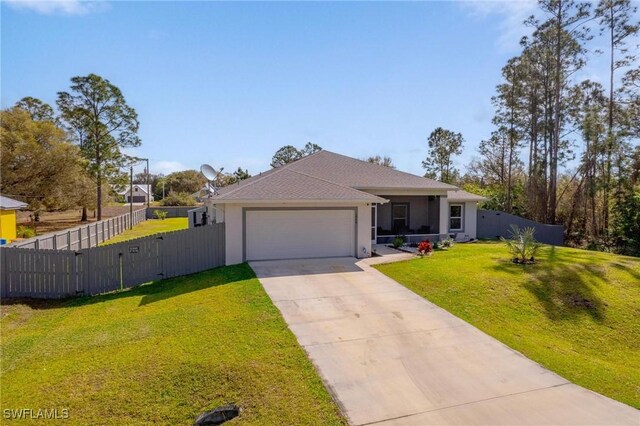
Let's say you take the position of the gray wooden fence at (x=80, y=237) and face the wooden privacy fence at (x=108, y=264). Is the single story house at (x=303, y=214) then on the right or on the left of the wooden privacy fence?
left

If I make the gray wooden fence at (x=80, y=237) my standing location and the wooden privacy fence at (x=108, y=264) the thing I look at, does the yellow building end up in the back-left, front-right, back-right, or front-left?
back-right

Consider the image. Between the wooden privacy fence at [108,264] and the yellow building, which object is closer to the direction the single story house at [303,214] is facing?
the wooden privacy fence

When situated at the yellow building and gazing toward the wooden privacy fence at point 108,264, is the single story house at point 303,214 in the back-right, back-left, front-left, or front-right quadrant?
front-left

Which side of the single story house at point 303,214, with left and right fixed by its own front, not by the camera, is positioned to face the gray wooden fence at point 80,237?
right

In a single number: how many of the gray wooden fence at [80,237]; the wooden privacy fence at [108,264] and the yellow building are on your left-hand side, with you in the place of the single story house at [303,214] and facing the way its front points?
0

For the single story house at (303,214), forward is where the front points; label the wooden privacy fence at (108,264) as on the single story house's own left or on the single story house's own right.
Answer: on the single story house's own right

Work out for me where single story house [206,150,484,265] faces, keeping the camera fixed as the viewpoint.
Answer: facing the viewer

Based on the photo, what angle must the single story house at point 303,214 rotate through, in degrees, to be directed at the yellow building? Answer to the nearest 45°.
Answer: approximately 90° to its right
